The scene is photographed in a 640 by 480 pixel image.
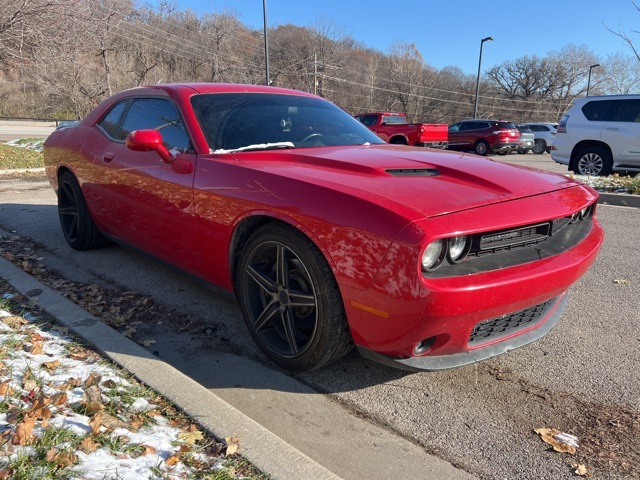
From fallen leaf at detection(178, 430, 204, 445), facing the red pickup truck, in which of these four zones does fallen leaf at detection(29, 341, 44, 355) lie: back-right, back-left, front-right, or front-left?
front-left

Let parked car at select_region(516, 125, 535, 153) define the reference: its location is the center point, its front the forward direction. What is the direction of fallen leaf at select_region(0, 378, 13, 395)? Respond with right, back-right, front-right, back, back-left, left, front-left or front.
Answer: back-left

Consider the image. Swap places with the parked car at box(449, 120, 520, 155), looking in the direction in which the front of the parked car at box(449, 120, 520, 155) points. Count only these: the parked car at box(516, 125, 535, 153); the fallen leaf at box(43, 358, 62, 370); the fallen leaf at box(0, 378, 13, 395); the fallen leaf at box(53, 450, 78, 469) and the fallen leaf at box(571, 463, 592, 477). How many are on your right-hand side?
1

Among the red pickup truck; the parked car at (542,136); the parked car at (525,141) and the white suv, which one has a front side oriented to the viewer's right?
the white suv

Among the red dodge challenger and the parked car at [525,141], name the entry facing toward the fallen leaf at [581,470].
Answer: the red dodge challenger

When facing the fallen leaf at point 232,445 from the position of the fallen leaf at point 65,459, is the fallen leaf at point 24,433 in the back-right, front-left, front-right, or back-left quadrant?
back-left

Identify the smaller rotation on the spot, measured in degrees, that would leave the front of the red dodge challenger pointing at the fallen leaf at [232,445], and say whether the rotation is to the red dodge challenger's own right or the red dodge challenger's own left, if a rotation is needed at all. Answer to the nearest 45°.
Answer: approximately 90° to the red dodge challenger's own right

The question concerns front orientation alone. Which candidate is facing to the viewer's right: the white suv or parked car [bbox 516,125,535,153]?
the white suv

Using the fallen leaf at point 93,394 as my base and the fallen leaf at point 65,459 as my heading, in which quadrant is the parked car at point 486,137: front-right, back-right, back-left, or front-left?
back-left

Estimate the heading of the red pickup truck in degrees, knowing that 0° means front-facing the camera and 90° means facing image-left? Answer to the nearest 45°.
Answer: approximately 135°

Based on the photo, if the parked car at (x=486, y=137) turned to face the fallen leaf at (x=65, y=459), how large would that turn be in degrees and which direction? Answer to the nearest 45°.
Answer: approximately 135° to its left

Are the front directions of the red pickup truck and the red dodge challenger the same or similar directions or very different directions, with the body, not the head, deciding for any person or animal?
very different directions

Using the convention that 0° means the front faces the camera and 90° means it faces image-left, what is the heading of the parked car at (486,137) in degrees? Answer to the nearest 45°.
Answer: approximately 135°

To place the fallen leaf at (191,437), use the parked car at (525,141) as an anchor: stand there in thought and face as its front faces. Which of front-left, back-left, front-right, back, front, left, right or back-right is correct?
back-left

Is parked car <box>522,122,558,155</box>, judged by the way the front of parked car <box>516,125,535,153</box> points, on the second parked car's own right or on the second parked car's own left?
on the second parked car's own right

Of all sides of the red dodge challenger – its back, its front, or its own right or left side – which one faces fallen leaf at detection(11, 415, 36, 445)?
right

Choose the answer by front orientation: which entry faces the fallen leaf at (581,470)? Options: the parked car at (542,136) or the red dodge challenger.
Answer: the red dodge challenger

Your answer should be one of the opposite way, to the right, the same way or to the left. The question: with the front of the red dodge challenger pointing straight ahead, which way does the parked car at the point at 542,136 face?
the opposite way

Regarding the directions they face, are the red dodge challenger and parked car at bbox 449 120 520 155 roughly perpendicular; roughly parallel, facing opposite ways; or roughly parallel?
roughly parallel, facing opposite ways

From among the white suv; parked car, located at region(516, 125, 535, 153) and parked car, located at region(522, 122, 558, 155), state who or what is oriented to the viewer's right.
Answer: the white suv

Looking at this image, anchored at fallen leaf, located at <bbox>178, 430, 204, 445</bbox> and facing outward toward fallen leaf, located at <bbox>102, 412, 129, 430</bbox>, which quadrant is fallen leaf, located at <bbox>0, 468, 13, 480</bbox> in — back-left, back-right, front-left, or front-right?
front-left
